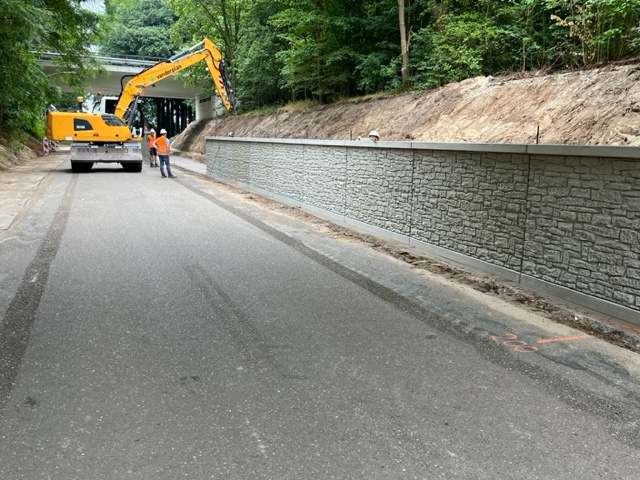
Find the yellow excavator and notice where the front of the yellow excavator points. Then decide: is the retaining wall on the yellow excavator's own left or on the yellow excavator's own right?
on the yellow excavator's own right

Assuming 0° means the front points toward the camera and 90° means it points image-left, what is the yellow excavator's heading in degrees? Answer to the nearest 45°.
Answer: approximately 270°
